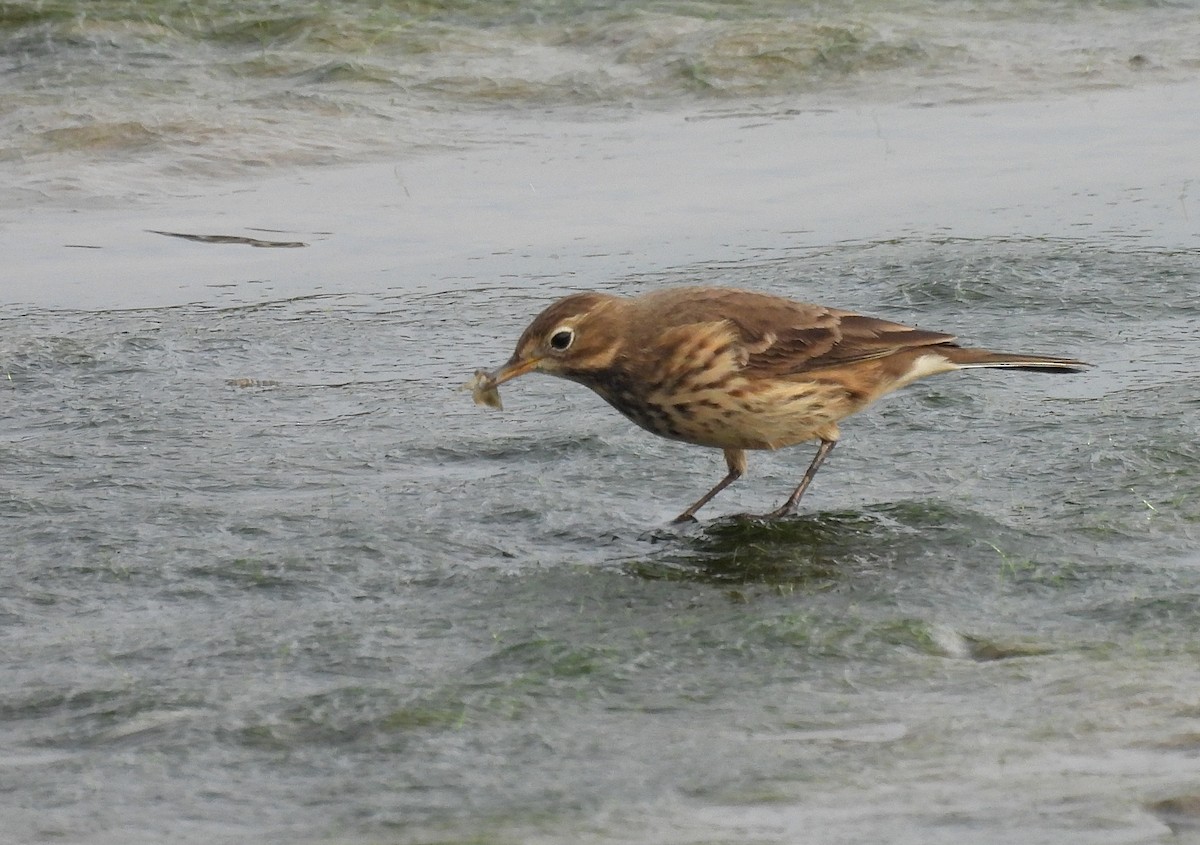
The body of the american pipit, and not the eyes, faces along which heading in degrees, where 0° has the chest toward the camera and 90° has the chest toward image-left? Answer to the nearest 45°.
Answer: approximately 90°
